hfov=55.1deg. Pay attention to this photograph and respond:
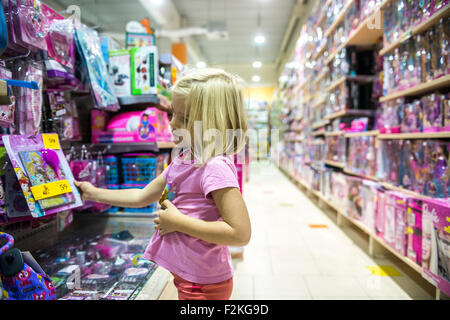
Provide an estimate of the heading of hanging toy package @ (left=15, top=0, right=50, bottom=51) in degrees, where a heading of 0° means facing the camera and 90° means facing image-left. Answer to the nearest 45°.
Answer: approximately 315°

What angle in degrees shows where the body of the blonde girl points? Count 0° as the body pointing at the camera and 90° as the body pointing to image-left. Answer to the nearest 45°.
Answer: approximately 90°

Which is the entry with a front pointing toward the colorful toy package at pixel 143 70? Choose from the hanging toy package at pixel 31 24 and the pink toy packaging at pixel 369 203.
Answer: the pink toy packaging

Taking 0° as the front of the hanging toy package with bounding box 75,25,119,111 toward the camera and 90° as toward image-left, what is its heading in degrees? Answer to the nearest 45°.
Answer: approximately 315°

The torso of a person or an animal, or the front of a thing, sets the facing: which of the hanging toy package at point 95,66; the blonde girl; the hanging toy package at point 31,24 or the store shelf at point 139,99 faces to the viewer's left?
the blonde girl

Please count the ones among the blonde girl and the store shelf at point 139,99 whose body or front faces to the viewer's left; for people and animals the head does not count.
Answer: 1

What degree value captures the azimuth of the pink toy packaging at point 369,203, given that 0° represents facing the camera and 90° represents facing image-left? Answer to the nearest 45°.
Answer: approximately 45°

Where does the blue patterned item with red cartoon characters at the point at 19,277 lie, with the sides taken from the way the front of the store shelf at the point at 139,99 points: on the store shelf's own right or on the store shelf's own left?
on the store shelf's own right

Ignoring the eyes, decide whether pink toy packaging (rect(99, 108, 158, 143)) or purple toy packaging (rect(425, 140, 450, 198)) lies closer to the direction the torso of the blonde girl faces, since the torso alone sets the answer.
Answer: the pink toy packaging
